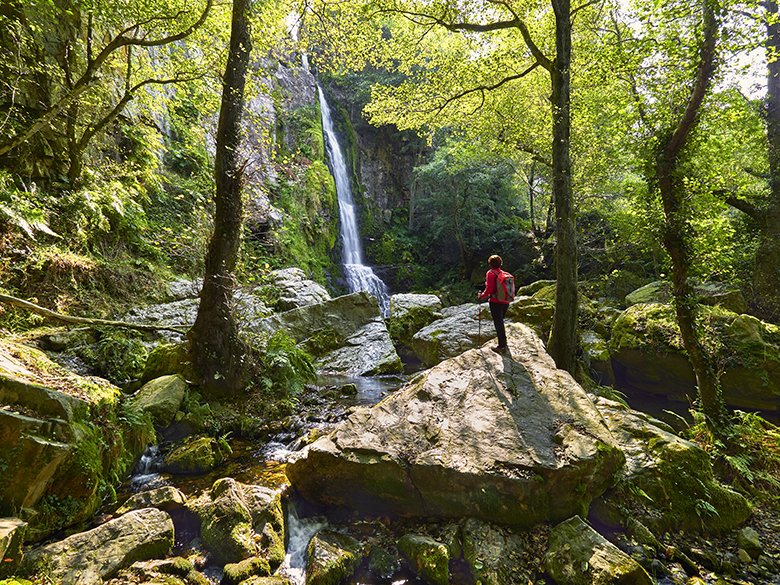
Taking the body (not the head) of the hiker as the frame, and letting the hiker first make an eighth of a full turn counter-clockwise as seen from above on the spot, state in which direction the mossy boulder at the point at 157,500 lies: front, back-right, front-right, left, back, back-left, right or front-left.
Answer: front-left

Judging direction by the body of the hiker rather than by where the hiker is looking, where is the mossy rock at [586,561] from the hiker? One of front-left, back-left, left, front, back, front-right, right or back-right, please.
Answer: back-left

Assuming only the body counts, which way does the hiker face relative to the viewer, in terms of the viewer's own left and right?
facing away from the viewer and to the left of the viewer

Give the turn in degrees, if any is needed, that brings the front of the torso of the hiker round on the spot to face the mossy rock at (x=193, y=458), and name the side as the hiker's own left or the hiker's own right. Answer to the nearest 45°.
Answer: approximately 90° to the hiker's own left

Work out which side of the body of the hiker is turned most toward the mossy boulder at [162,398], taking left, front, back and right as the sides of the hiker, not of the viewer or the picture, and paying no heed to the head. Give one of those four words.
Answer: left

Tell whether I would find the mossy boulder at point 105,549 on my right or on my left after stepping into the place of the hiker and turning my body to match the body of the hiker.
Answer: on my left

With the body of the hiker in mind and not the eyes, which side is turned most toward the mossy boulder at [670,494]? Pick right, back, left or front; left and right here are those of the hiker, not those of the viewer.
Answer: back
